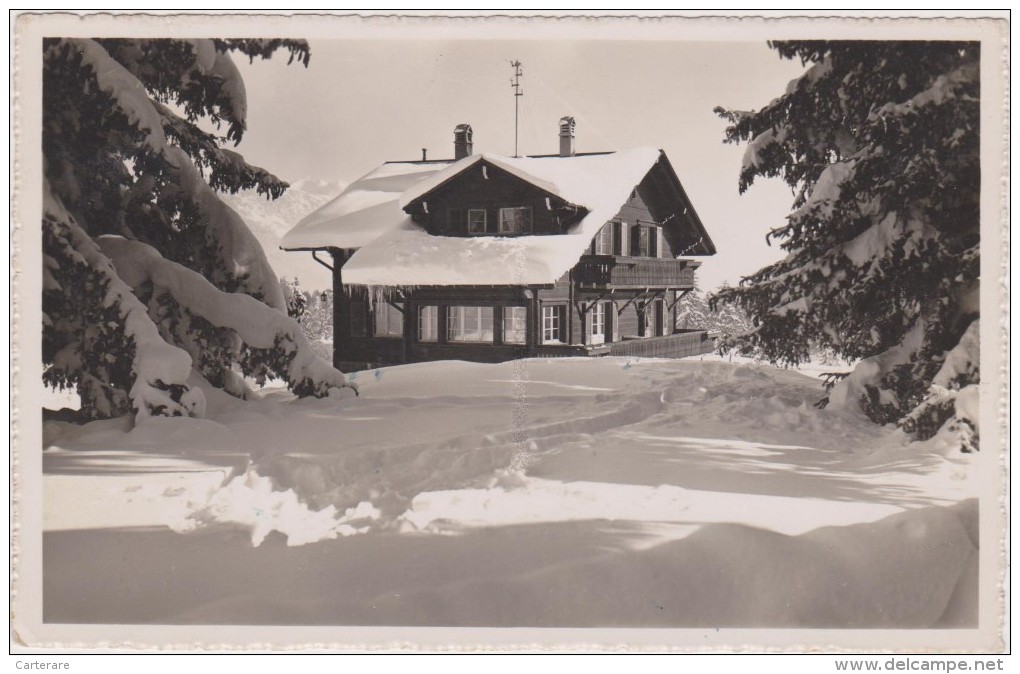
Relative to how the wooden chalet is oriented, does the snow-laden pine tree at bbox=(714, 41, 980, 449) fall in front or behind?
in front

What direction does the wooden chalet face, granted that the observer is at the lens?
facing the viewer and to the right of the viewer
